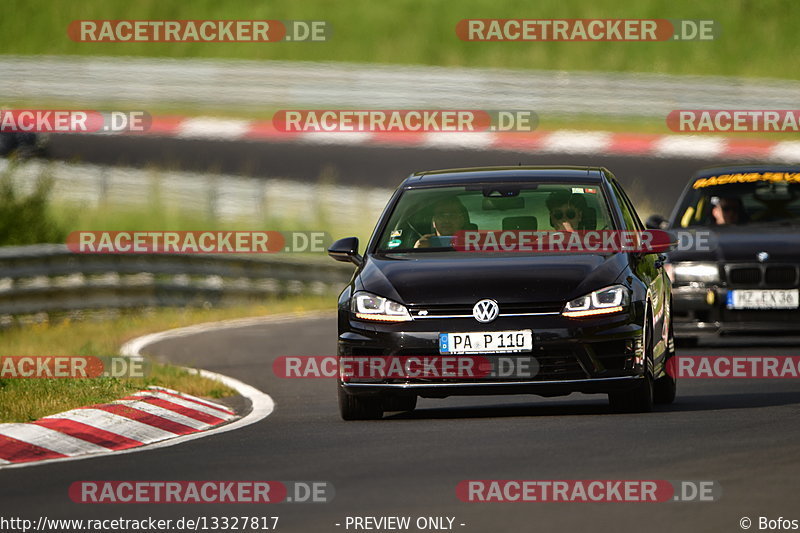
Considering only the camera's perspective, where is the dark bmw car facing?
facing the viewer

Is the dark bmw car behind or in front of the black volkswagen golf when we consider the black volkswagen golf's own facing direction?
behind

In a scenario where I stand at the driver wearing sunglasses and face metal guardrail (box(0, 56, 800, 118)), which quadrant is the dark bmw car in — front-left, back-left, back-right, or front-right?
front-right

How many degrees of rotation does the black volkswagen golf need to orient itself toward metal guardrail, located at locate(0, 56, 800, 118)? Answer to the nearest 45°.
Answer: approximately 180°

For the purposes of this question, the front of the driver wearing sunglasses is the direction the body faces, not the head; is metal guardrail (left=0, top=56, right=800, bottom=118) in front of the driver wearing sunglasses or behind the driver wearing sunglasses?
behind

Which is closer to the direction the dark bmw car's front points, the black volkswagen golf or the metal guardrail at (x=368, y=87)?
the black volkswagen golf

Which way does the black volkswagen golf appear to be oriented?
toward the camera

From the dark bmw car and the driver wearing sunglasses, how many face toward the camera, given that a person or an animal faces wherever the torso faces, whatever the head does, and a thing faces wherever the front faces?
2

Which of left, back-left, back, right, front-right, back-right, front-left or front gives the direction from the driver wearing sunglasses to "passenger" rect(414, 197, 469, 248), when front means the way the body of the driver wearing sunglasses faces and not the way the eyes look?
right
